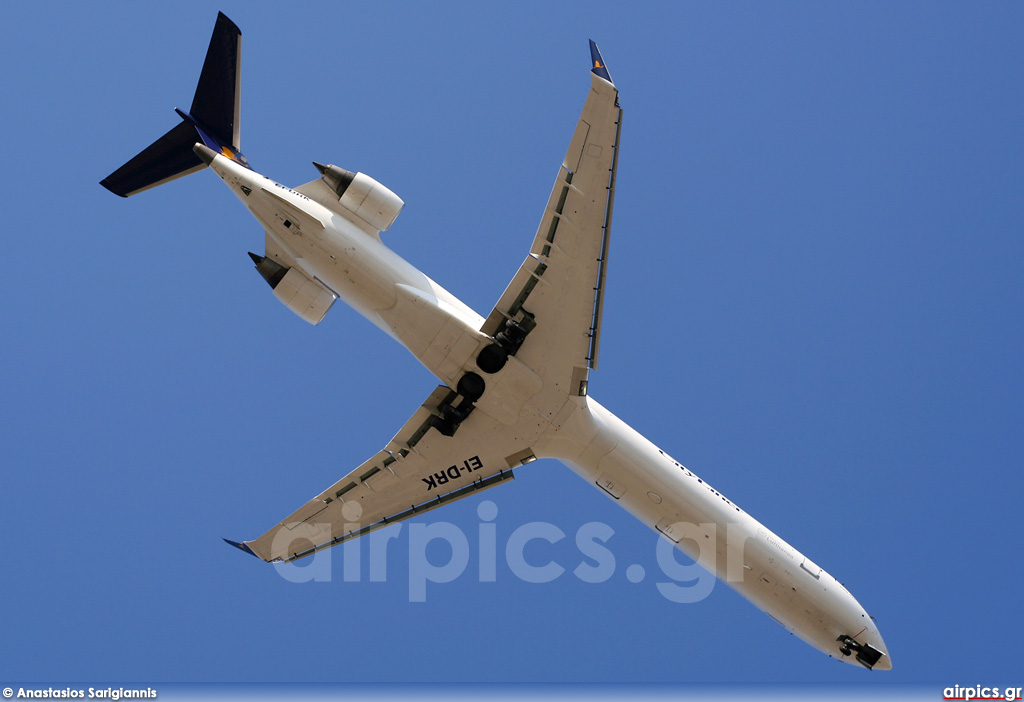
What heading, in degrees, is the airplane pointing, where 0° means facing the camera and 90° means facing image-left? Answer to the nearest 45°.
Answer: approximately 225°
